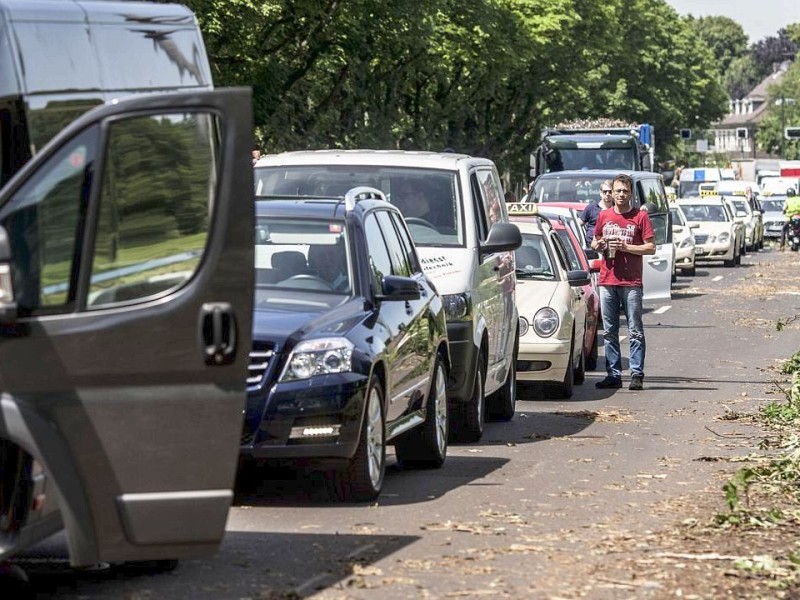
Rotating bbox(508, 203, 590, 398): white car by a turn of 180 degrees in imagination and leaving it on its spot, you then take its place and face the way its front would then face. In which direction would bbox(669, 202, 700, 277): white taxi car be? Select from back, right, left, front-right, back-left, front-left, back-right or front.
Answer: front

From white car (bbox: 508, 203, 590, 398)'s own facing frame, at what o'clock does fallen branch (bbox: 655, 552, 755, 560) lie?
The fallen branch is roughly at 12 o'clock from the white car.

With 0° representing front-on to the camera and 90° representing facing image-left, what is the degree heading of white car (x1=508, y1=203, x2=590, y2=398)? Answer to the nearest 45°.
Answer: approximately 0°

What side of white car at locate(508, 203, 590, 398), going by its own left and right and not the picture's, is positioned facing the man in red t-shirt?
left
